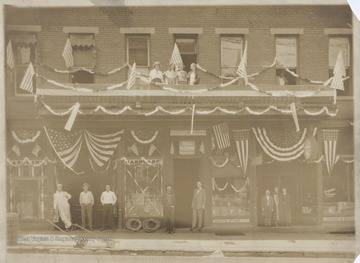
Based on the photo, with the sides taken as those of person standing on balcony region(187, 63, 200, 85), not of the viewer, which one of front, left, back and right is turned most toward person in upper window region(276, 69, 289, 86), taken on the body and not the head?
left

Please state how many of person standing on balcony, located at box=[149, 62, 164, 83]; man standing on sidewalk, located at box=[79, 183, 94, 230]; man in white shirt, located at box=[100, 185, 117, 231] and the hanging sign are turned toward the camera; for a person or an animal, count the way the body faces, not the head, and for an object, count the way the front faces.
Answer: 4

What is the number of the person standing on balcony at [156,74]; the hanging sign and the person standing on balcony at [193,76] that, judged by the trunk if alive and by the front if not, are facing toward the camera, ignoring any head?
3

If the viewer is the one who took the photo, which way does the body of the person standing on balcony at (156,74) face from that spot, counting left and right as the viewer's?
facing the viewer

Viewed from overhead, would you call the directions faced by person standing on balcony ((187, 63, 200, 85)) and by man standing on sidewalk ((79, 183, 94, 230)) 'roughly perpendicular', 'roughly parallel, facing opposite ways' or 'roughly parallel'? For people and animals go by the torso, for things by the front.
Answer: roughly parallel

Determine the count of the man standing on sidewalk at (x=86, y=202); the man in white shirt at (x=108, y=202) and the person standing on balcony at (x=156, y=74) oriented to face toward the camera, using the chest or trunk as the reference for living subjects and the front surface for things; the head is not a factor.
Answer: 3

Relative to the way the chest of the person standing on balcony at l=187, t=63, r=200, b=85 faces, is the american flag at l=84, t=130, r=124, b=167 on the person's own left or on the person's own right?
on the person's own right

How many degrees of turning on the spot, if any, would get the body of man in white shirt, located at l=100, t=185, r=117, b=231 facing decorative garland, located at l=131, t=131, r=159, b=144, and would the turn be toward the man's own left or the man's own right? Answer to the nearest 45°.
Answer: approximately 135° to the man's own left

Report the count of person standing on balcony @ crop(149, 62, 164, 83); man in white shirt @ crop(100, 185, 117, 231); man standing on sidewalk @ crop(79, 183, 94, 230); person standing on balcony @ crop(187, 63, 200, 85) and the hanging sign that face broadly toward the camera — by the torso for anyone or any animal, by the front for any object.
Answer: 5

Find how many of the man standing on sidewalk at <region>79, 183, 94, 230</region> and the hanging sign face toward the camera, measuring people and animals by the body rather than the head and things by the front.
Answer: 2

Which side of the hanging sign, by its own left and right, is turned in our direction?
front

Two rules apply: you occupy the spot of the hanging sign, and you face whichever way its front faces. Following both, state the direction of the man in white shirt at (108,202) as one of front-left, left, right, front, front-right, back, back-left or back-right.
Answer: front-right

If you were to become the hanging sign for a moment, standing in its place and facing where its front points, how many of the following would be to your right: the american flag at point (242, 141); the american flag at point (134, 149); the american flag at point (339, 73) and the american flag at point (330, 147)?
1

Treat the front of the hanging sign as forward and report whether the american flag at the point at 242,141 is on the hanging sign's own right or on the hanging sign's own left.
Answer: on the hanging sign's own left

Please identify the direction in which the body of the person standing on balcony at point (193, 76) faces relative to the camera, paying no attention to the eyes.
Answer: toward the camera
